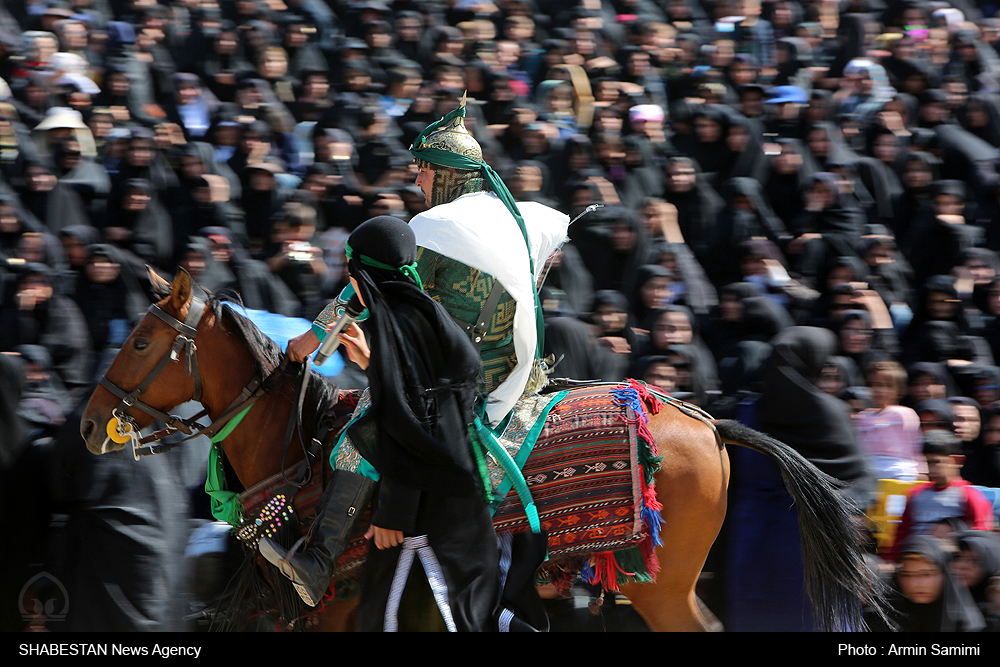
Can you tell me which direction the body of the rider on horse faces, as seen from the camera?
to the viewer's left

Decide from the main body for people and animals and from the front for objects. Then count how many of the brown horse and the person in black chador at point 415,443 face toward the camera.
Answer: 0

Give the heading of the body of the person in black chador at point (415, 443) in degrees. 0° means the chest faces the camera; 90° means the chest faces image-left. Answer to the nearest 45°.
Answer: approximately 135°

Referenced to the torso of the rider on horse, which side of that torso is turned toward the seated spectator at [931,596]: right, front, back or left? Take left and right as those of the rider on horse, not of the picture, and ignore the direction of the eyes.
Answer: back

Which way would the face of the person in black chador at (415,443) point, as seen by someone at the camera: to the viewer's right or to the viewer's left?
to the viewer's left

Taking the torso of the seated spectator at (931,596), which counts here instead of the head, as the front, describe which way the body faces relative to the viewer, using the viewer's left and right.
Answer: facing the viewer and to the left of the viewer

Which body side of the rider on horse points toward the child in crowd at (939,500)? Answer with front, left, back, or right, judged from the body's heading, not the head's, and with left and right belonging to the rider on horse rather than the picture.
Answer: back

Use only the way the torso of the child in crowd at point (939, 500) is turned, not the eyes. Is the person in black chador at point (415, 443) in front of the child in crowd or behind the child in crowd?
in front

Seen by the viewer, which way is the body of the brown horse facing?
to the viewer's left

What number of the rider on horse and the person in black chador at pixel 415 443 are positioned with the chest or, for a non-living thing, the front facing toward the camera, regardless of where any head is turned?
0

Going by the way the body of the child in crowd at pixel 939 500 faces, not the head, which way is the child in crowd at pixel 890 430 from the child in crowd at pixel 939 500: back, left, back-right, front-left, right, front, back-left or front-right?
right
